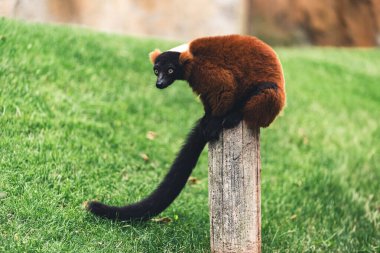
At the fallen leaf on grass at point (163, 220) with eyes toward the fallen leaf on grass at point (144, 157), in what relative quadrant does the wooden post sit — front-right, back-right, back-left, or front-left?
back-right

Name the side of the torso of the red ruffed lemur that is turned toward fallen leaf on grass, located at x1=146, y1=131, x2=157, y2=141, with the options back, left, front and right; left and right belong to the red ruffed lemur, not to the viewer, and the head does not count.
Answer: right

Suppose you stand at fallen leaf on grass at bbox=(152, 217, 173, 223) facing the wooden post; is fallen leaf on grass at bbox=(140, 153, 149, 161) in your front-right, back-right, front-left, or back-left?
back-left

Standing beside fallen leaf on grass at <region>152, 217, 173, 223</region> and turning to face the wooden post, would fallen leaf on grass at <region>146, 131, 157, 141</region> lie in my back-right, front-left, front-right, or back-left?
back-left

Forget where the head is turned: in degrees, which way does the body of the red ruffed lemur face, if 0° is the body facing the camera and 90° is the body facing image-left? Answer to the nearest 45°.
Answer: approximately 90°
